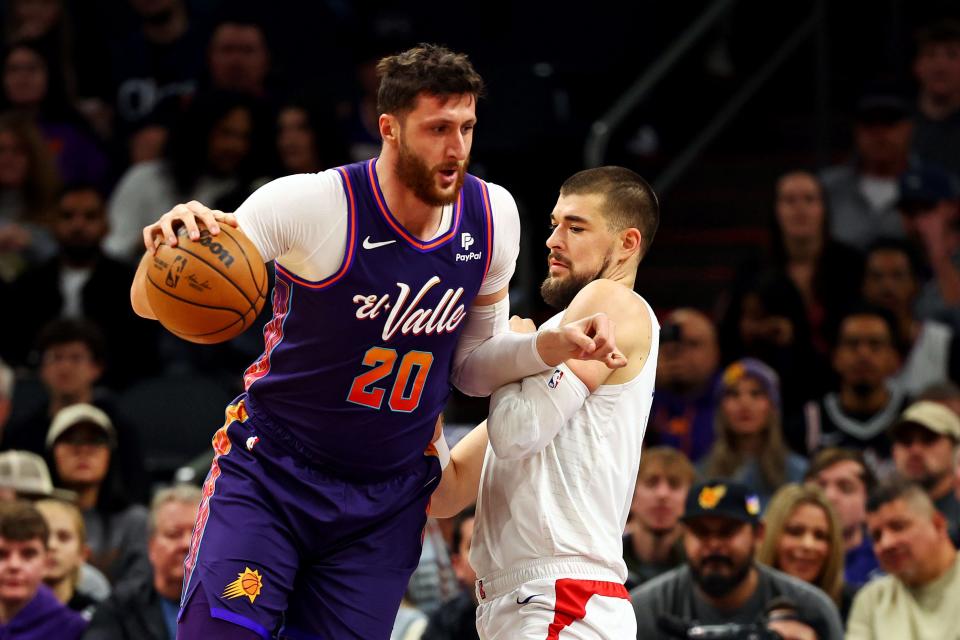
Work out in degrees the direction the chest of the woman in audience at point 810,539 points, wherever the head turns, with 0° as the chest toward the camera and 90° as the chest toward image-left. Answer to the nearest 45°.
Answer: approximately 0°

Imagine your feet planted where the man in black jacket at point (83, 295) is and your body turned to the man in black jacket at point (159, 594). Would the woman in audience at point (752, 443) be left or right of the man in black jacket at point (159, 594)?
left

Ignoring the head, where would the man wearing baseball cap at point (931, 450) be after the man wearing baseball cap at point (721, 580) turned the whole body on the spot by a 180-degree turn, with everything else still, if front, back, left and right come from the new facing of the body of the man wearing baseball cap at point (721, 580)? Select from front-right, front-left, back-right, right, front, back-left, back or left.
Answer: front-right
